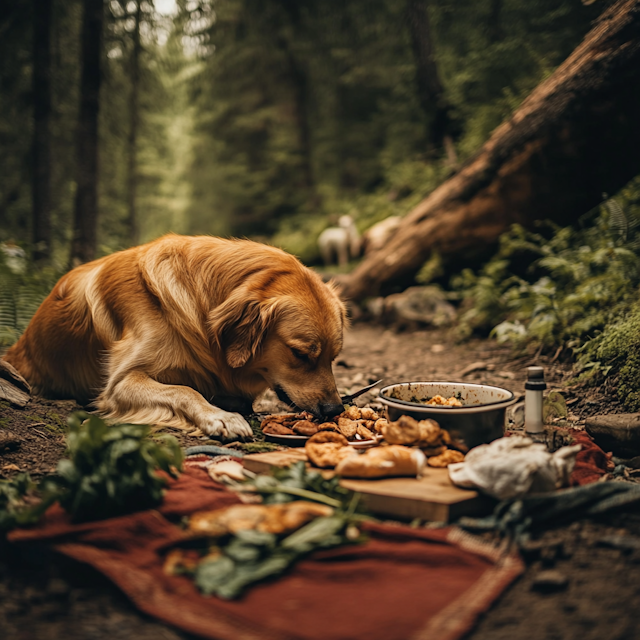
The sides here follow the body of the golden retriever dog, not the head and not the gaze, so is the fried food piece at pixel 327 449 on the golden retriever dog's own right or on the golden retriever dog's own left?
on the golden retriever dog's own right

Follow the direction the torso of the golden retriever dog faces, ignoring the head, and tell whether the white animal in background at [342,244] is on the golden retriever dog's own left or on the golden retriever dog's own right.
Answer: on the golden retriever dog's own left

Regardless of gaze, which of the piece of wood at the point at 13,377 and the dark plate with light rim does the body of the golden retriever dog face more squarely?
the dark plate with light rim

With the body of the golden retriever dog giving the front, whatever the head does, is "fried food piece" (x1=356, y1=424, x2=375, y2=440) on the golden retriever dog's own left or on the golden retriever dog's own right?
on the golden retriever dog's own right

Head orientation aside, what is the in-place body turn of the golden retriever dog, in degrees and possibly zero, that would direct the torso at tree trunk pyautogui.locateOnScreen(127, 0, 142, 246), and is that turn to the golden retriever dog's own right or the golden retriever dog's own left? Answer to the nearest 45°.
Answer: approximately 90° to the golden retriever dog's own left

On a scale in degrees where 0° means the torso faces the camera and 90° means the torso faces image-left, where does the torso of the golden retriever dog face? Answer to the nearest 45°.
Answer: approximately 270°

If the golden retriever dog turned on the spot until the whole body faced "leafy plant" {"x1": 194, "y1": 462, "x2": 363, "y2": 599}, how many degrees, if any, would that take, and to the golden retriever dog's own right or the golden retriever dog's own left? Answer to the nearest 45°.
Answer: approximately 90° to the golden retriever dog's own right

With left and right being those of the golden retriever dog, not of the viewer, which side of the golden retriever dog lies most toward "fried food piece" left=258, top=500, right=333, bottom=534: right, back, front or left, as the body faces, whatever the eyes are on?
right

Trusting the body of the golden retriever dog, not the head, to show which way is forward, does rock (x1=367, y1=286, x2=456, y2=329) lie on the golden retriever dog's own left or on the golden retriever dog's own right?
on the golden retriever dog's own left

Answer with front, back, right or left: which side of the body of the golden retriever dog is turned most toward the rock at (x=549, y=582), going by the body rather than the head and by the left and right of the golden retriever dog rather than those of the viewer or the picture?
front
